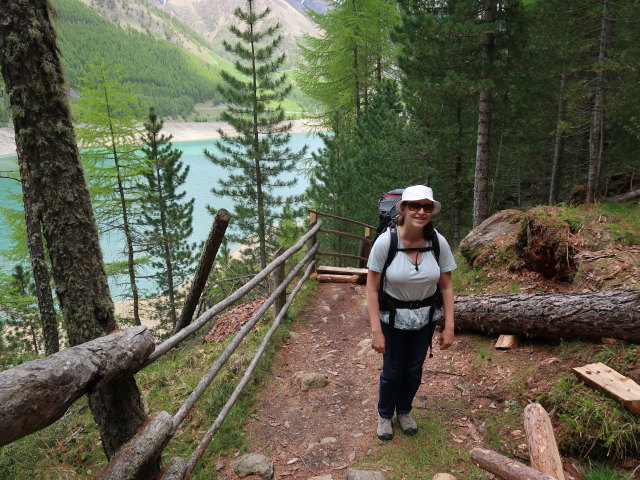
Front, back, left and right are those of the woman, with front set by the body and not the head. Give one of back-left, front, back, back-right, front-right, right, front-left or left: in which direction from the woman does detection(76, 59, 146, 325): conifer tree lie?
back-right

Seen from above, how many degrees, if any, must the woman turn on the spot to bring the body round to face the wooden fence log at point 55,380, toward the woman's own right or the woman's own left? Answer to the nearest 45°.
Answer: approximately 45° to the woman's own right

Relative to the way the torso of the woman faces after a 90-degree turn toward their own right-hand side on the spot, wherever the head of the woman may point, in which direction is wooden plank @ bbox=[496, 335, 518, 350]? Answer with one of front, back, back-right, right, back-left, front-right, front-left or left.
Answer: back-right

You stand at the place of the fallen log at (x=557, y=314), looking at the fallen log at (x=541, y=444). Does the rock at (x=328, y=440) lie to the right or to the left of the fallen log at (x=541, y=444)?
right

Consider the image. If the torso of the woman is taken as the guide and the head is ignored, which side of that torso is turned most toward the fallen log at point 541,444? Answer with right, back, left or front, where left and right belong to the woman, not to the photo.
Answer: left

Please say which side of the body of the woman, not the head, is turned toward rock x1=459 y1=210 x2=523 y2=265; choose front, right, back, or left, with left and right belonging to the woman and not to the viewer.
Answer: back

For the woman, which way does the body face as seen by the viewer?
toward the camera

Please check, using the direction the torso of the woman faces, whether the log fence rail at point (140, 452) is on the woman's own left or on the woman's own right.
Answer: on the woman's own right

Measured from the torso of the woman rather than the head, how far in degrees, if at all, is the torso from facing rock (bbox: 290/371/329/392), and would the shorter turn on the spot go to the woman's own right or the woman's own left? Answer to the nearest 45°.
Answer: approximately 135° to the woman's own right

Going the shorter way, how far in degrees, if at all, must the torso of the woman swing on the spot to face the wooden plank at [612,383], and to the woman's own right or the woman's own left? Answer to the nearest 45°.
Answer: approximately 90° to the woman's own left

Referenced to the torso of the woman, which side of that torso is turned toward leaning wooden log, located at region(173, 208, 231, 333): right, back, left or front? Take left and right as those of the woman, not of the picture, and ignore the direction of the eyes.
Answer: right
